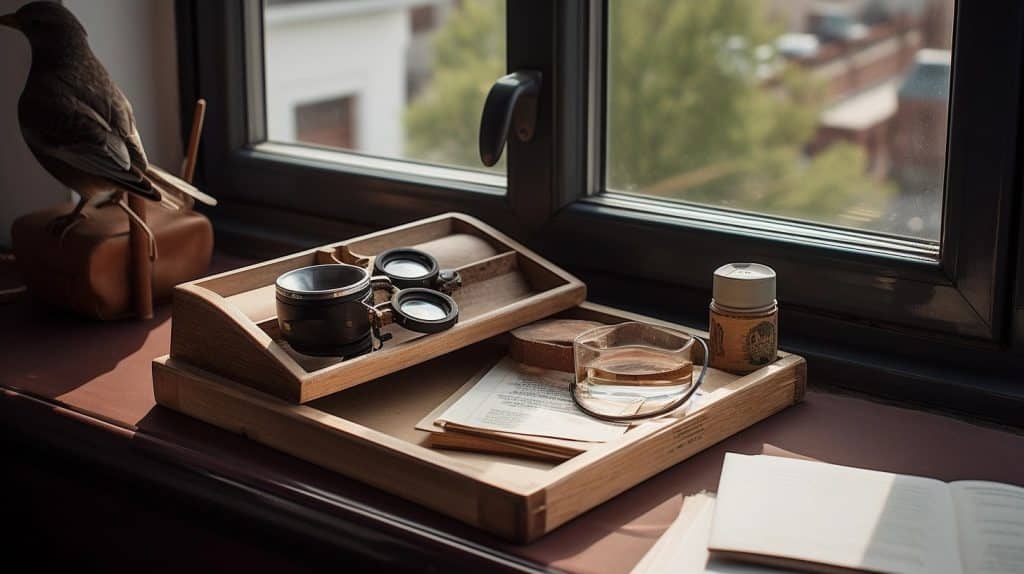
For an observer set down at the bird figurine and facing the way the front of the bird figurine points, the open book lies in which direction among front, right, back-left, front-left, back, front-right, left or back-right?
back-left

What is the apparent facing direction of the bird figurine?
to the viewer's left

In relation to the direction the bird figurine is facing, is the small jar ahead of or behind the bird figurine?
behind
